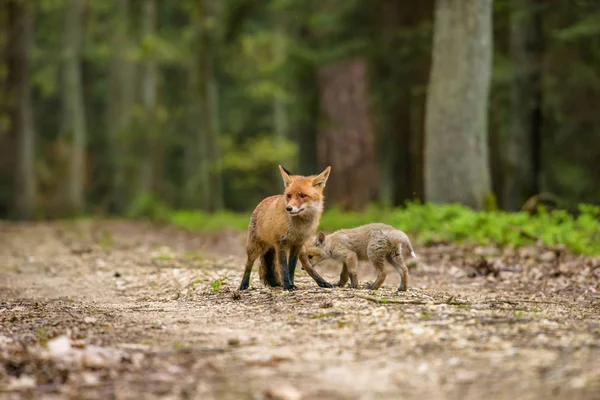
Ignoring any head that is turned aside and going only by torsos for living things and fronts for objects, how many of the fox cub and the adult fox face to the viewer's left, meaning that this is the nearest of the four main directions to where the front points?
1

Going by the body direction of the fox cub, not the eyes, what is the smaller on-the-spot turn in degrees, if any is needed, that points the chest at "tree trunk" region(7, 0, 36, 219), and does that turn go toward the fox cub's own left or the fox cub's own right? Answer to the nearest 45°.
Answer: approximately 45° to the fox cub's own right

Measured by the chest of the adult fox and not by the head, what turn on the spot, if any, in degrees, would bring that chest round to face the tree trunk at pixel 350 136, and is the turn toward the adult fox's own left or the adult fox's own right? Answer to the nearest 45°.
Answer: approximately 135° to the adult fox's own left

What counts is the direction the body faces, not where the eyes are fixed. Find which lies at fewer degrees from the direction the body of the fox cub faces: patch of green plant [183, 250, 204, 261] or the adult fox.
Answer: the adult fox

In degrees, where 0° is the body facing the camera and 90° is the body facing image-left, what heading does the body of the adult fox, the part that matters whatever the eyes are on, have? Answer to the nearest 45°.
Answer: approximately 315°

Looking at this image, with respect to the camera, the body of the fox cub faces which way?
to the viewer's left

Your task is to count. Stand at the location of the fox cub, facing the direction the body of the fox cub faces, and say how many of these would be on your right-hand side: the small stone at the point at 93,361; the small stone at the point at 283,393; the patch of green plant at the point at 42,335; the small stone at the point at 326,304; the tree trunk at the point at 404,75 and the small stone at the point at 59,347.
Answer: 1

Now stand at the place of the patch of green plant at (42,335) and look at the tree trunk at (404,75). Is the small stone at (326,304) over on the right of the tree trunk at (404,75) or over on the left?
right

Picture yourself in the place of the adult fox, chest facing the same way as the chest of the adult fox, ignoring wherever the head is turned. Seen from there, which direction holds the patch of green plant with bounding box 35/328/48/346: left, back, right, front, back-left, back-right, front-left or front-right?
right

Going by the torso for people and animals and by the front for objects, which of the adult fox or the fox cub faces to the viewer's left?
the fox cub

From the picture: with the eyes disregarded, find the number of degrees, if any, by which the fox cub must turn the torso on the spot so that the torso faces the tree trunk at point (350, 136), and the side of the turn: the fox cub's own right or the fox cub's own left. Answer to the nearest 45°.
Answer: approximately 90° to the fox cub's own right

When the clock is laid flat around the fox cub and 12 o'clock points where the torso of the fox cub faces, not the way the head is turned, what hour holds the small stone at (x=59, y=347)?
The small stone is roughly at 10 o'clock from the fox cub.
